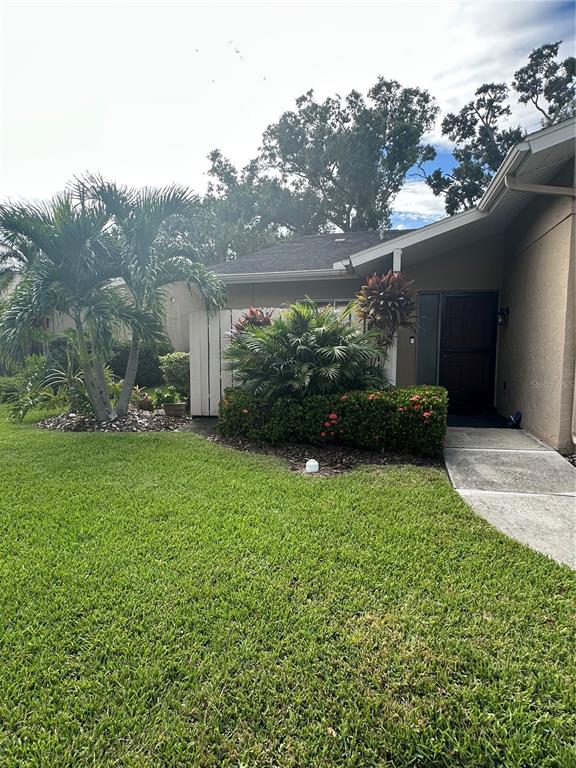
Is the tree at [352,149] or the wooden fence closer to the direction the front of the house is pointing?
the wooden fence

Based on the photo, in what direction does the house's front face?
toward the camera

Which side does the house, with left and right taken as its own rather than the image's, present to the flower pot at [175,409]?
right

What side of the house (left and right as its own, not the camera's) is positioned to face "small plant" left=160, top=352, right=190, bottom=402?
right

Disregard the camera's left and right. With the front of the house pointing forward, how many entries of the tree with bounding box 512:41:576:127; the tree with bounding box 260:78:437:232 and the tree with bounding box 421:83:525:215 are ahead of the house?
0

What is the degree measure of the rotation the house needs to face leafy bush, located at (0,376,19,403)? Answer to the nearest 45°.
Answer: approximately 90° to its right

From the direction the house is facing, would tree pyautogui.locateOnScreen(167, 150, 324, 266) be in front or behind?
behind

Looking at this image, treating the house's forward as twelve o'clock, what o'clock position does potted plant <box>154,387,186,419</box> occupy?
The potted plant is roughly at 3 o'clock from the house.

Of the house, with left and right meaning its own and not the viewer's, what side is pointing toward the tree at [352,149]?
back

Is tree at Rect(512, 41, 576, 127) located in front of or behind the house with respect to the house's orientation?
behind

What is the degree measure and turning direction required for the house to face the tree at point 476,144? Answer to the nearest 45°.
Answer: approximately 180°

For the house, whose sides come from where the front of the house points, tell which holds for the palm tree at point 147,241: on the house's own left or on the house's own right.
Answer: on the house's own right

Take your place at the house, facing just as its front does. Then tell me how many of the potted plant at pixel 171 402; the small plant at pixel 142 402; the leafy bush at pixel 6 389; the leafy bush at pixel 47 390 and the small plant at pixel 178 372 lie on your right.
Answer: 5
